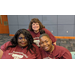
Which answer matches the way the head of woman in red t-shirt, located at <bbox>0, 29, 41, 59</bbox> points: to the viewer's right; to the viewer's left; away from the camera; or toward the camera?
toward the camera

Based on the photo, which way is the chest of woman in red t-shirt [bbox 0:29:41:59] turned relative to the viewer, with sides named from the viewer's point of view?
facing the viewer

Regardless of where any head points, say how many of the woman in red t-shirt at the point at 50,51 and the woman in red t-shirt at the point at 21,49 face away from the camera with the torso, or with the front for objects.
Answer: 0
